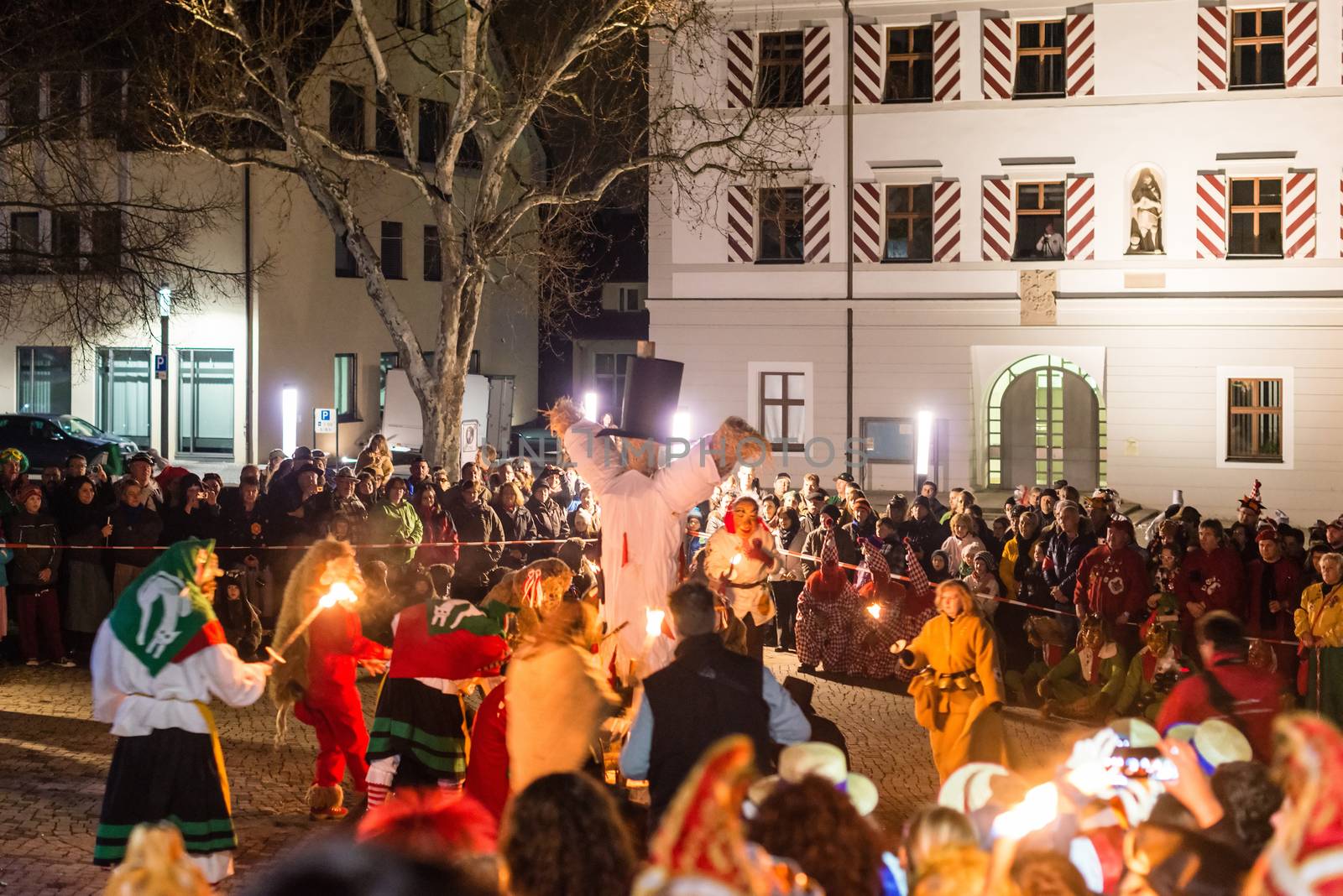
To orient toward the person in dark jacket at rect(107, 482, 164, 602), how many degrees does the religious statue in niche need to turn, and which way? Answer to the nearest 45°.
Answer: approximately 45° to its right

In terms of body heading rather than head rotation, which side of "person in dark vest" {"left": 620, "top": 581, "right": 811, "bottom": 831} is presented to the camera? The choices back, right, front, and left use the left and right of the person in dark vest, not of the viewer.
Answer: back

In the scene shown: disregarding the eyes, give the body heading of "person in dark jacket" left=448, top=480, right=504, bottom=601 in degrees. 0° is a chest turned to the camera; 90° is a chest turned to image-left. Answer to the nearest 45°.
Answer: approximately 0°

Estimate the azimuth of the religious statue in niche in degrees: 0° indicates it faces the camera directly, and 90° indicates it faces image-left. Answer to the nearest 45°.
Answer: approximately 0°

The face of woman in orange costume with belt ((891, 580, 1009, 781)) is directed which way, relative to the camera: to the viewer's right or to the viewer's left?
to the viewer's left

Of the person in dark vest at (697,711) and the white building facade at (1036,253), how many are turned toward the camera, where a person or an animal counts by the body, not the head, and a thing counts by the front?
1

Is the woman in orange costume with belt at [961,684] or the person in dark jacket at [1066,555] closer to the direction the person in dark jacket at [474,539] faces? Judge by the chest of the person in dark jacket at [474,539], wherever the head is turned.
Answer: the woman in orange costume with belt

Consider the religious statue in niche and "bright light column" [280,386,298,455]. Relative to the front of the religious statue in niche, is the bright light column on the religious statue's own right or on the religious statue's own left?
on the religious statue's own right
